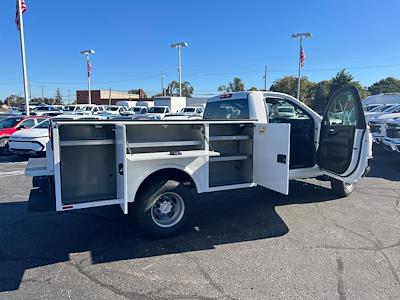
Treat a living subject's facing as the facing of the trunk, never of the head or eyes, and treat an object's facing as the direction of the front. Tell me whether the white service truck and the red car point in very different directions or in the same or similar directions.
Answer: very different directions

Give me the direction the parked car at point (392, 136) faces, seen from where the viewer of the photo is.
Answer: facing the viewer and to the left of the viewer

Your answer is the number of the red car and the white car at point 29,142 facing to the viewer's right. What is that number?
0

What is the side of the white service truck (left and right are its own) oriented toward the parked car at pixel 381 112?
front

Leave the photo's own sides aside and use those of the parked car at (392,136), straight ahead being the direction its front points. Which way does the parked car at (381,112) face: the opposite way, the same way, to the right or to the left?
the same way

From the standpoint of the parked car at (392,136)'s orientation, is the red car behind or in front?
in front

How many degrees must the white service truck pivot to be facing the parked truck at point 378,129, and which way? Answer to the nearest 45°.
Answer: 0° — it already faces it

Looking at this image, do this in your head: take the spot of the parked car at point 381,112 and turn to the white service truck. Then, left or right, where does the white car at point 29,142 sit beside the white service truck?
right

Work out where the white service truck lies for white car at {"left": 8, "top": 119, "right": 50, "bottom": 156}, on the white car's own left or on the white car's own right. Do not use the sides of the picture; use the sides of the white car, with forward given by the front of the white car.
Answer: on the white car's own left

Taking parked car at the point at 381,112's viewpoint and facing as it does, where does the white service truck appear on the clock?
The white service truck is roughly at 11 o'clock from the parked car.

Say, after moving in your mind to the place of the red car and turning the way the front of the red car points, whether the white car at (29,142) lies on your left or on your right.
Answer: on your left

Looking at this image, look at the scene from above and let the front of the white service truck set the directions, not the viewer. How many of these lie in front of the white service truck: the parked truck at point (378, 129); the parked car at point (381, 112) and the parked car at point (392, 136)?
3

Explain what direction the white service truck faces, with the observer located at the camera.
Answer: facing away from the viewer and to the right of the viewer
